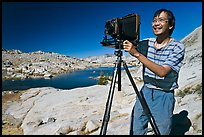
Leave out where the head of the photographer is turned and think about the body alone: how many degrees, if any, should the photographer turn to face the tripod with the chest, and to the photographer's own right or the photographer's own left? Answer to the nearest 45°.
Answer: approximately 45° to the photographer's own right

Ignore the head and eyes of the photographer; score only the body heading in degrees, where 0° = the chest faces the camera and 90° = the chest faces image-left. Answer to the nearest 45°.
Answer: approximately 45°
